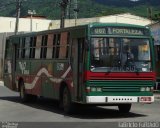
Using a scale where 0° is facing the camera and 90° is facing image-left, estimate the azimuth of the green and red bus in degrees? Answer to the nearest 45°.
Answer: approximately 315°
